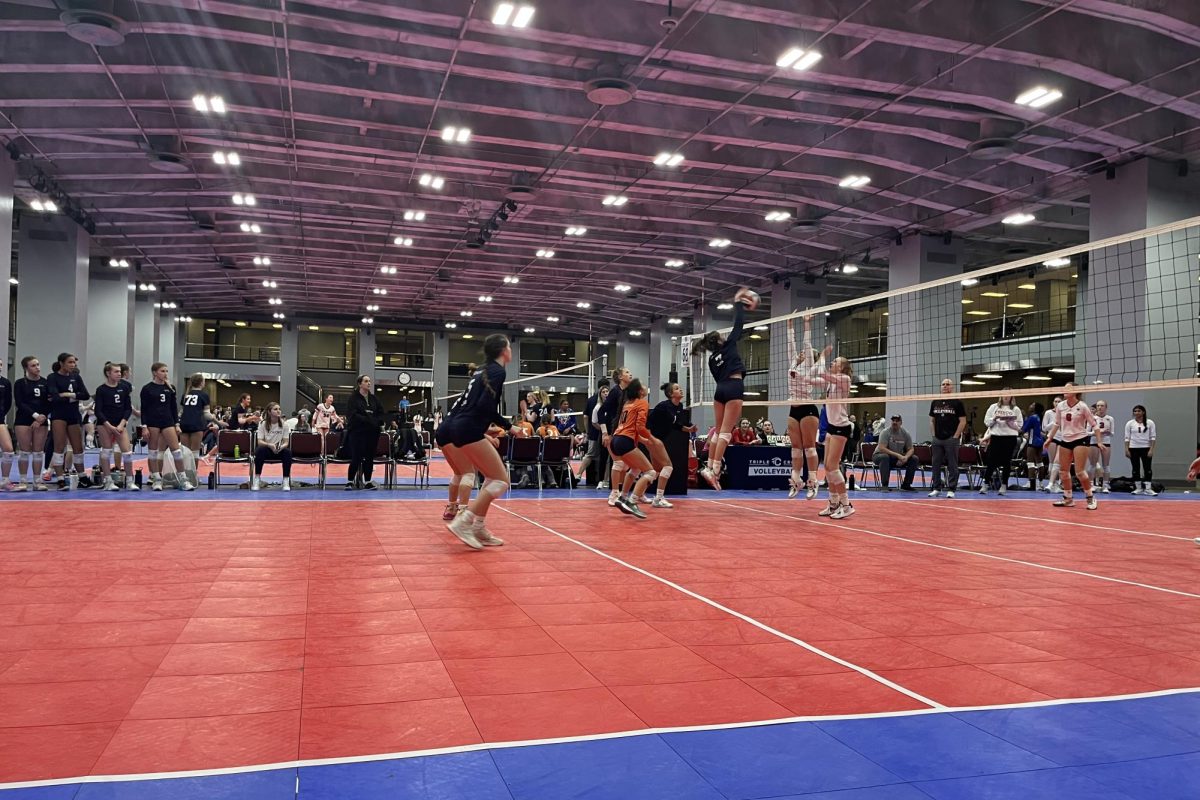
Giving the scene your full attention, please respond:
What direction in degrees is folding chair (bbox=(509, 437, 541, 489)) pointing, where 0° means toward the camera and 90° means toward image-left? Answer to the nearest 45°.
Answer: approximately 0°

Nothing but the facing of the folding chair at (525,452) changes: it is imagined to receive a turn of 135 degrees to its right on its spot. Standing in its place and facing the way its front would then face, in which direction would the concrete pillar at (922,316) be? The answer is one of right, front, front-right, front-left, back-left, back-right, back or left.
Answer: right

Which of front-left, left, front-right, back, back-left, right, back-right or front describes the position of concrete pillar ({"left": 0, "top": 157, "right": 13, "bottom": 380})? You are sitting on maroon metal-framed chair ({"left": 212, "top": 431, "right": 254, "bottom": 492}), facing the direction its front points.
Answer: back-right

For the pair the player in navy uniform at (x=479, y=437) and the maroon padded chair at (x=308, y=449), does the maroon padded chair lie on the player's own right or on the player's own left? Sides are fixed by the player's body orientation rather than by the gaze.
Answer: on the player's own left

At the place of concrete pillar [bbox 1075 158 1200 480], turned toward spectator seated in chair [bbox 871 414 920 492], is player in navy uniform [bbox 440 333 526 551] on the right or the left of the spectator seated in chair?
left

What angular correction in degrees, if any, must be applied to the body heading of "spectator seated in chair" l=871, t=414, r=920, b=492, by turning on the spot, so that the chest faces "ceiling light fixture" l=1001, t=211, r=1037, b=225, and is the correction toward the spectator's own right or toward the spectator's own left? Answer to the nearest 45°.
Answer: approximately 135° to the spectator's own left

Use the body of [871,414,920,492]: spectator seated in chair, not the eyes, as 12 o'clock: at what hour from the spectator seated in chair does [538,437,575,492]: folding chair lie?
The folding chair is roughly at 2 o'clock from the spectator seated in chair.

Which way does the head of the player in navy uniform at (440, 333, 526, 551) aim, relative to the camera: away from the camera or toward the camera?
away from the camera

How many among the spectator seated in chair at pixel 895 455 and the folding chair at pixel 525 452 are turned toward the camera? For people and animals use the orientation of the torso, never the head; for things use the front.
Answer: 2

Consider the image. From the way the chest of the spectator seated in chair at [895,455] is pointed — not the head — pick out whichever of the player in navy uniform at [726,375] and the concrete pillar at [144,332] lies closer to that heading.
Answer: the player in navy uniform

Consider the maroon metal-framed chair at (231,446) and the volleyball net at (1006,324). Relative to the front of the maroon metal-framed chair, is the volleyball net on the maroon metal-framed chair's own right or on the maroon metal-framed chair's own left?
on the maroon metal-framed chair's own left

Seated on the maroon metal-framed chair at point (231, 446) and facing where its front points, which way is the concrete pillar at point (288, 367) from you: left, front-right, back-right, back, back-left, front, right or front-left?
back

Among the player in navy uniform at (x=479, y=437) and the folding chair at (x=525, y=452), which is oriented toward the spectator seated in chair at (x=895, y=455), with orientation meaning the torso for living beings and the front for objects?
the player in navy uniform

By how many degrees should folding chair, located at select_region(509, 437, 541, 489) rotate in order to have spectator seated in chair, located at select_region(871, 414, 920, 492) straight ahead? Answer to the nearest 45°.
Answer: approximately 90° to its left
